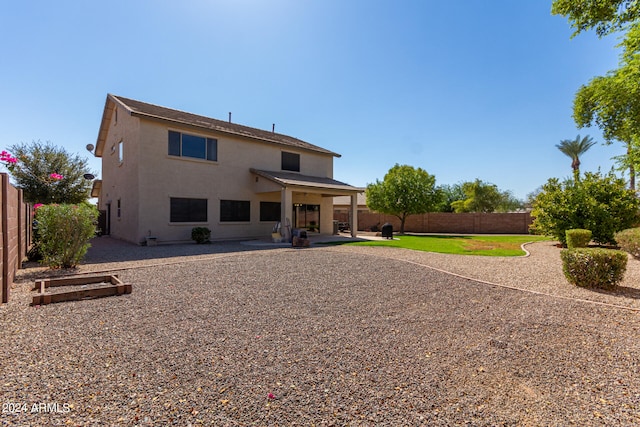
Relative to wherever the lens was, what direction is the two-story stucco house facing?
facing away from the viewer and to the left of the viewer

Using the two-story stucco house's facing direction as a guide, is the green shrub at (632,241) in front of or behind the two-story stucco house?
behind

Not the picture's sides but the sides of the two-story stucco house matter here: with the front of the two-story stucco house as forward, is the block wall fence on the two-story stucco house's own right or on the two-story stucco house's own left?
on the two-story stucco house's own right
